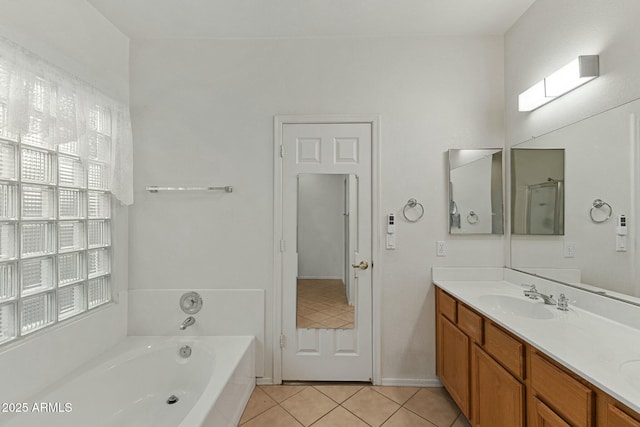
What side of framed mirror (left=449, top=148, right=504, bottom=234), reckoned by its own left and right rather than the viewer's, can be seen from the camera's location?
front

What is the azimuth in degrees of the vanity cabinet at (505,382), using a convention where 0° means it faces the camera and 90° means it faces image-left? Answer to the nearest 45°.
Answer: approximately 45°

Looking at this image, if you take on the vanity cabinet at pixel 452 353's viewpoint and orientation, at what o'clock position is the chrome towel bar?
The chrome towel bar is roughly at 1 o'clock from the vanity cabinet.

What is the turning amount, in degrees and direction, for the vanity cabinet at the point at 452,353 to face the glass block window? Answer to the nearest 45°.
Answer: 0° — it already faces it

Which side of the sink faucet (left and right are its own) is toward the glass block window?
front

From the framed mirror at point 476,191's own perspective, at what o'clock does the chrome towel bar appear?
The chrome towel bar is roughly at 2 o'clock from the framed mirror.

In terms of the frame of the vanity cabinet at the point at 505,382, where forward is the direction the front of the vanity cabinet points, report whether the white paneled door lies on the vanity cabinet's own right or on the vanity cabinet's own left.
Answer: on the vanity cabinet's own right

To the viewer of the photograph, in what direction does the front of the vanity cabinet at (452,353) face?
facing the viewer and to the left of the viewer

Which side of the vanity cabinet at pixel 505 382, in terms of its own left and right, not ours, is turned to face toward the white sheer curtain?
front

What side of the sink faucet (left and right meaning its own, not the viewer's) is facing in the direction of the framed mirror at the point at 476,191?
right

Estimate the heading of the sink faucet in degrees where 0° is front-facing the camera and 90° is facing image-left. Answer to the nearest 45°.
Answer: approximately 45°
